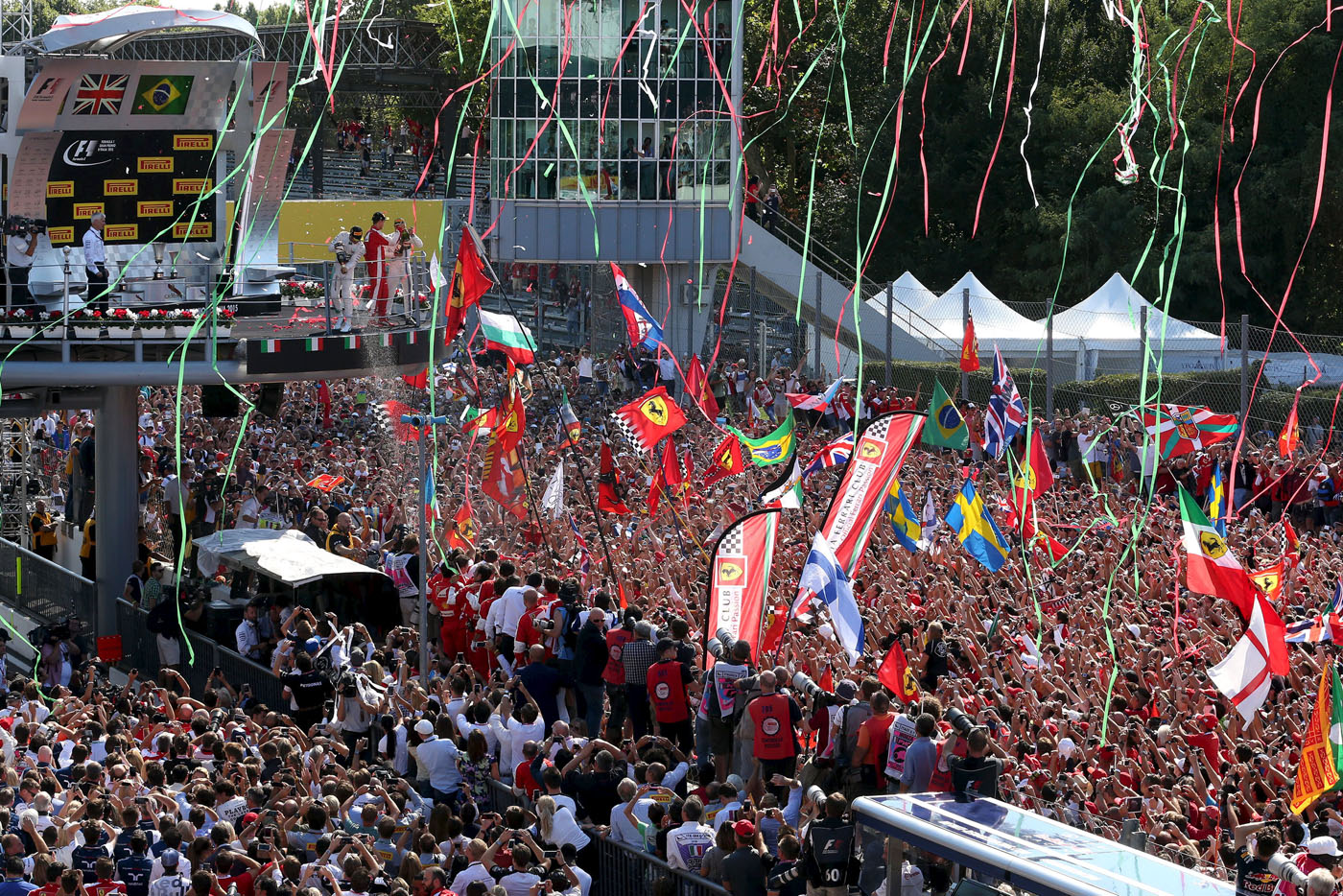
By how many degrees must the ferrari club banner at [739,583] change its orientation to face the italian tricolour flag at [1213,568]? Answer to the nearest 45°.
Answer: approximately 90° to its left

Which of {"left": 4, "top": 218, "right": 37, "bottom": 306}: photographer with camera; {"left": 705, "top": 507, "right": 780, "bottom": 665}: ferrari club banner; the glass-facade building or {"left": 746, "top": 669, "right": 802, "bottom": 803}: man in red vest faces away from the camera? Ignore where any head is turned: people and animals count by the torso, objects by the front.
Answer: the man in red vest

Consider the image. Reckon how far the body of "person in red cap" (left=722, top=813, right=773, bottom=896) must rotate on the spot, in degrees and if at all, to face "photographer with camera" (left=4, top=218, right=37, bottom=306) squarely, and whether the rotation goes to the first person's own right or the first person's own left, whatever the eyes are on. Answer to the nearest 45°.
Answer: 0° — they already face them

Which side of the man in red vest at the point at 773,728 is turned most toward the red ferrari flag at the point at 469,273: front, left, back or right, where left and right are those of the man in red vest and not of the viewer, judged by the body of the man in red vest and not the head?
front

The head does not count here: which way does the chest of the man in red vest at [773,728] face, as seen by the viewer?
away from the camera

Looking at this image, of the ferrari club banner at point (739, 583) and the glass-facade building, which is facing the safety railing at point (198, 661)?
the glass-facade building

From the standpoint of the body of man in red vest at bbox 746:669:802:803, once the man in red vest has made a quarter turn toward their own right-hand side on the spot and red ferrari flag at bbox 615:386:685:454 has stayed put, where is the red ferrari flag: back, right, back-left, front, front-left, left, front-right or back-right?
left

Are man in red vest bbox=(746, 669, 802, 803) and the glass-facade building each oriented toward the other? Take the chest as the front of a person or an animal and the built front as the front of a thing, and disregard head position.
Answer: yes

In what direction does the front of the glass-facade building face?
toward the camera

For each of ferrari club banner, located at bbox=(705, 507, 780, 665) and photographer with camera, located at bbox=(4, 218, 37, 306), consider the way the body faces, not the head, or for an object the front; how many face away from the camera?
0

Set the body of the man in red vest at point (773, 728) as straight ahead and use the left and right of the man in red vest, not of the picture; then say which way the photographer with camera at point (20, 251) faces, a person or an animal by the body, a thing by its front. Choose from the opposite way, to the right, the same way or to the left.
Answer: to the right

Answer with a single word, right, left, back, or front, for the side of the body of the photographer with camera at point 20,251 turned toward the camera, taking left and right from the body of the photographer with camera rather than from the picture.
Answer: right

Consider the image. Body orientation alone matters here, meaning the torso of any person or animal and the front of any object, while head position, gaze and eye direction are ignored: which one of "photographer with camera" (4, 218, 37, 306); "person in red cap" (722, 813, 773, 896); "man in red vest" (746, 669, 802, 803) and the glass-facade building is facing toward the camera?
the glass-facade building

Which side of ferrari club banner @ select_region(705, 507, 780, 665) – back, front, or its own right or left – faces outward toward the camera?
front

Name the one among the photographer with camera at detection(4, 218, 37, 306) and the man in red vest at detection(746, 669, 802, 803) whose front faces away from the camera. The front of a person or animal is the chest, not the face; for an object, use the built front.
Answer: the man in red vest

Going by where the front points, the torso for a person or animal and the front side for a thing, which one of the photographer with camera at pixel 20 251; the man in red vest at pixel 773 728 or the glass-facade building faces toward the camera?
the glass-facade building

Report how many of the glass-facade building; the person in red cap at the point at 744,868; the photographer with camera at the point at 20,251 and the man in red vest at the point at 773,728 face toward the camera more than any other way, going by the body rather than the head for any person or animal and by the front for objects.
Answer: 1

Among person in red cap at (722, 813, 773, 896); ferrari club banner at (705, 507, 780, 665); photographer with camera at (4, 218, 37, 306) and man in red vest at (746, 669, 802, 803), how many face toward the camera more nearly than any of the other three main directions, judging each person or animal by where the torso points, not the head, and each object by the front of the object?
1

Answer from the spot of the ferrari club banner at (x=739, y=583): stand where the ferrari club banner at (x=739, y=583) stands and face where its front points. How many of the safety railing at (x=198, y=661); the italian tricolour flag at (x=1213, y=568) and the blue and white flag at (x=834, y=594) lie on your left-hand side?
2

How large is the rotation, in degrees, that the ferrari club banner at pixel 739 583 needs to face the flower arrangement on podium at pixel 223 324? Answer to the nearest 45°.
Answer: approximately 135° to its right
